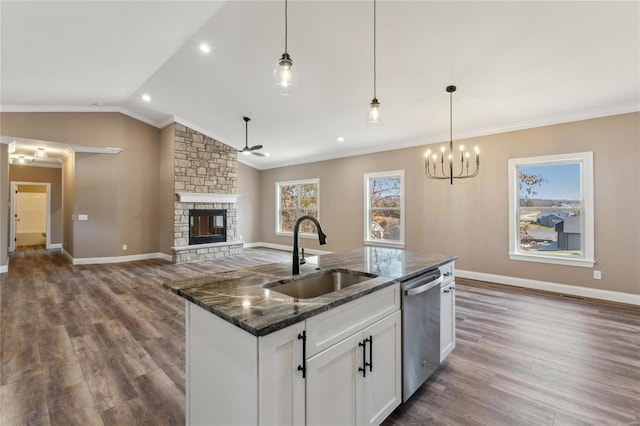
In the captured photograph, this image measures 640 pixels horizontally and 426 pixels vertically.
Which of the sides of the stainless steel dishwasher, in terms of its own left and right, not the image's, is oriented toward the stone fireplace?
back

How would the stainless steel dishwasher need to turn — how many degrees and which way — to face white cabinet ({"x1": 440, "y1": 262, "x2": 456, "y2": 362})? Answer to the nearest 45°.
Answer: approximately 135° to its left

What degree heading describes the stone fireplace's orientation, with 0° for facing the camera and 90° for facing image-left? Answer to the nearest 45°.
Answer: approximately 315°

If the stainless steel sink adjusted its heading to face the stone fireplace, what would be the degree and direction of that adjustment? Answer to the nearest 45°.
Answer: approximately 180°

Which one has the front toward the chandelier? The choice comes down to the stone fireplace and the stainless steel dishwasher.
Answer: the stone fireplace

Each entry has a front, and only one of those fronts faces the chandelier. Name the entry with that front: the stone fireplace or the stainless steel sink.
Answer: the stone fireplace

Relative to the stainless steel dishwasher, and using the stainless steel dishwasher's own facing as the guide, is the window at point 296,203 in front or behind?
behind

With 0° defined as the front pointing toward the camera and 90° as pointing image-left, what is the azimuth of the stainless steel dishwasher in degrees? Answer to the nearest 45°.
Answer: approximately 315°
